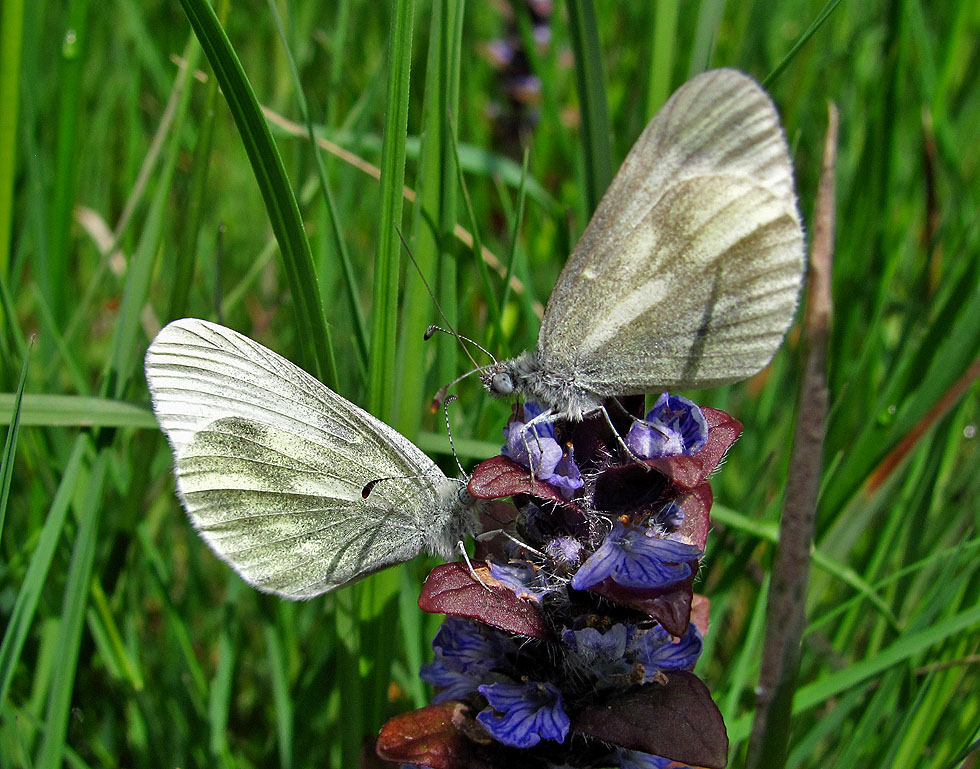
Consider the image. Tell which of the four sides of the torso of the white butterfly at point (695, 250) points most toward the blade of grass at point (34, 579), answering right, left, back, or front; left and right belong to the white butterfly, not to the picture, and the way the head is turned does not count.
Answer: front

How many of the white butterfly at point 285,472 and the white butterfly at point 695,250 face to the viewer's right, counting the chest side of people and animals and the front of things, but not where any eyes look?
1

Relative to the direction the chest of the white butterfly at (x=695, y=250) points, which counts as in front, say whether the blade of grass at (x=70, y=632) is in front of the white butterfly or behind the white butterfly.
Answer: in front

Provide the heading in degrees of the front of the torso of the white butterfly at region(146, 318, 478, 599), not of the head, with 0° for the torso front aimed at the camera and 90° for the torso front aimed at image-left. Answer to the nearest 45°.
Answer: approximately 270°

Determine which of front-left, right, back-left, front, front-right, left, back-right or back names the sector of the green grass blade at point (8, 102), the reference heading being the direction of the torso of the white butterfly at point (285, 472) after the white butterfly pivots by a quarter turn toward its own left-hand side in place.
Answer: front-left

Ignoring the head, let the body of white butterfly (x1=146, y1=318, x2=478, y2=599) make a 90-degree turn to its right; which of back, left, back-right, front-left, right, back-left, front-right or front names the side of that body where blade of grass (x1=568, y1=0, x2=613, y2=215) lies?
back-left

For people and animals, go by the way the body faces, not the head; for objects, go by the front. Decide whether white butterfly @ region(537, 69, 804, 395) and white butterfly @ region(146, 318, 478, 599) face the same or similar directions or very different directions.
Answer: very different directions

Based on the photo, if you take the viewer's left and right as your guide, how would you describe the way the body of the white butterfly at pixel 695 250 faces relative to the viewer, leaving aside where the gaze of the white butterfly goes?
facing to the left of the viewer
